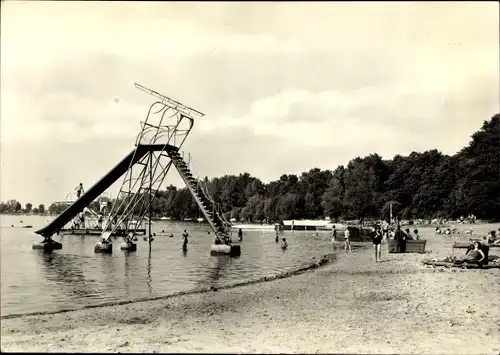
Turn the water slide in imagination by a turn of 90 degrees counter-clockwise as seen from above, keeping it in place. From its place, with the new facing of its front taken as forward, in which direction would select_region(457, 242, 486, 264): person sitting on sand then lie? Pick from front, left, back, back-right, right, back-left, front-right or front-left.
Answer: front-left

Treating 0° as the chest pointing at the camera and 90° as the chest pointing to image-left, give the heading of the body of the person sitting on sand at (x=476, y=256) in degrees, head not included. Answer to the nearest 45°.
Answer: approximately 45°

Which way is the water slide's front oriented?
to the viewer's left
